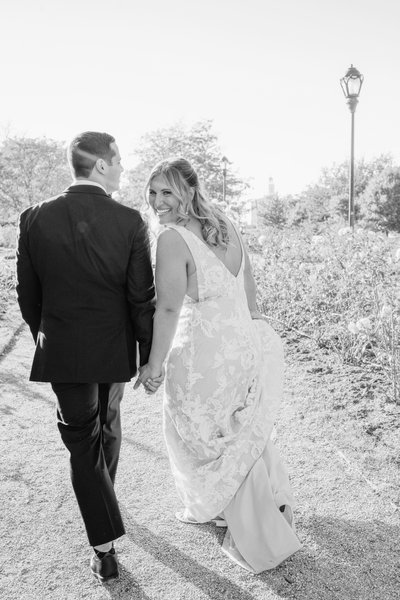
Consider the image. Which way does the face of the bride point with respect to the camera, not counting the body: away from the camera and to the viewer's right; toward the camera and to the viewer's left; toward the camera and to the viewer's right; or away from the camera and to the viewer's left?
toward the camera and to the viewer's left

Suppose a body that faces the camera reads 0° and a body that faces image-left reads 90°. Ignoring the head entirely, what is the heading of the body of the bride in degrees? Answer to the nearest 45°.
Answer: approximately 135°

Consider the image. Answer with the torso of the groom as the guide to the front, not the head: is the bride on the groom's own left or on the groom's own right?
on the groom's own right

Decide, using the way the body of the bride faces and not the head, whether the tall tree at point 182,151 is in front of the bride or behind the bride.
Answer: in front

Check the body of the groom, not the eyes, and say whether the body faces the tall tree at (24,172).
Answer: yes

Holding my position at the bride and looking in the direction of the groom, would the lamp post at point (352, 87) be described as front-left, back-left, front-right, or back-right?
back-right

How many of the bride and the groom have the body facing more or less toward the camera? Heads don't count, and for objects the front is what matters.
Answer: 0

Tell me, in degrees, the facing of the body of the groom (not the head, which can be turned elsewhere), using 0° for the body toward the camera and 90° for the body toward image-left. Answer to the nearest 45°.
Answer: approximately 180°

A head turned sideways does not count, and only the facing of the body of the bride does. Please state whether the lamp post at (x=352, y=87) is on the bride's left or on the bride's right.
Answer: on the bride's right

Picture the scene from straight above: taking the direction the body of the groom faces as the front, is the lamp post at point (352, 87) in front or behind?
in front

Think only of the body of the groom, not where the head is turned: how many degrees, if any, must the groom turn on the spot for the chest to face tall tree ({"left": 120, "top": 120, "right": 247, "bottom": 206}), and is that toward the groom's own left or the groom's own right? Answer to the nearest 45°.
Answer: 0° — they already face it

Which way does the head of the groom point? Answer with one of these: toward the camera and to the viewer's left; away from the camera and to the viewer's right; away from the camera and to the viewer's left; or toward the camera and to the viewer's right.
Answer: away from the camera and to the viewer's right
